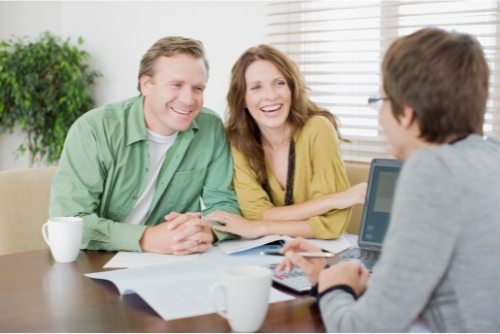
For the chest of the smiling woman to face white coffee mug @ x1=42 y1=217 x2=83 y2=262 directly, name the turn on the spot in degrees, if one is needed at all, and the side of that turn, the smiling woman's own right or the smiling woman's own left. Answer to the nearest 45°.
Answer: approximately 45° to the smiling woman's own right

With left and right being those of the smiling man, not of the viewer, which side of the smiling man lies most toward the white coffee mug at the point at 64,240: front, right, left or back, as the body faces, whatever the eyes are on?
right

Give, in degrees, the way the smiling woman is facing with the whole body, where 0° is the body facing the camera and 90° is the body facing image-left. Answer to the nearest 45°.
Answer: approximately 0°

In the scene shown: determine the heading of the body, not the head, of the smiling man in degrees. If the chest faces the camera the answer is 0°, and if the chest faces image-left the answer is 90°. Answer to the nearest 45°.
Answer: approximately 315°
